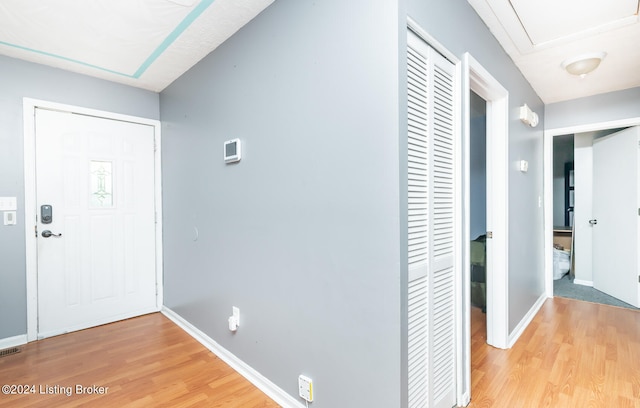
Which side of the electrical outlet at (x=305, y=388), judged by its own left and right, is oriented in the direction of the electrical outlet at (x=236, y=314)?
right

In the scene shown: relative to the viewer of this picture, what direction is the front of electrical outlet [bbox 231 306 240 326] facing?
facing the viewer and to the left of the viewer

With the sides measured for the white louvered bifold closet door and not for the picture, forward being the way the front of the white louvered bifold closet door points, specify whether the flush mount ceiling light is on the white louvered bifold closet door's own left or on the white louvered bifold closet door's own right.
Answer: on the white louvered bifold closet door's own left

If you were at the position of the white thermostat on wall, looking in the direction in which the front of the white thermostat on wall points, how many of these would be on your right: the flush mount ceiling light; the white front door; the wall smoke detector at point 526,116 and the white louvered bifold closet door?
1

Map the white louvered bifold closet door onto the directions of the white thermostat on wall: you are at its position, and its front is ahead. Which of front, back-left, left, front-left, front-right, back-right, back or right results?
left

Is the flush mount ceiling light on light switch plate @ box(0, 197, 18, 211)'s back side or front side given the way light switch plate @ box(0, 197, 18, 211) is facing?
on the front side

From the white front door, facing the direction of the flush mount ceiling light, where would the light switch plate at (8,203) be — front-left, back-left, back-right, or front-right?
back-right

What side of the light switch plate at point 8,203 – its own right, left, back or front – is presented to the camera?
front

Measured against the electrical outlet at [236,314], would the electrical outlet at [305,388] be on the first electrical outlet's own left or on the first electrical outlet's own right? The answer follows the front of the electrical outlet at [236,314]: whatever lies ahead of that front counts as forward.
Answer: on the first electrical outlet's own left

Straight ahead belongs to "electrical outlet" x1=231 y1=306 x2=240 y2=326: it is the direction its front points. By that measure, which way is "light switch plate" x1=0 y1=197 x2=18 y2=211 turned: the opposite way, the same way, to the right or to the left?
to the left

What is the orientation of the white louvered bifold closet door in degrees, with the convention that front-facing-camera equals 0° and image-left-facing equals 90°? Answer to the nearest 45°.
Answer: approximately 315°

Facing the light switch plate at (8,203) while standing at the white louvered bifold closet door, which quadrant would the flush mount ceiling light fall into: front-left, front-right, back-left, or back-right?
back-right
